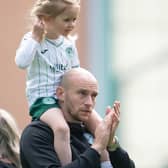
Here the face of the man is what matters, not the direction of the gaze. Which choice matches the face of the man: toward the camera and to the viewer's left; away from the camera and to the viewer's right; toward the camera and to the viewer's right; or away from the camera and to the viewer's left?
toward the camera and to the viewer's right

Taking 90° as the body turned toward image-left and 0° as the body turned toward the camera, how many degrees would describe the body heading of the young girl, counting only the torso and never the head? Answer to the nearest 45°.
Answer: approximately 315°
